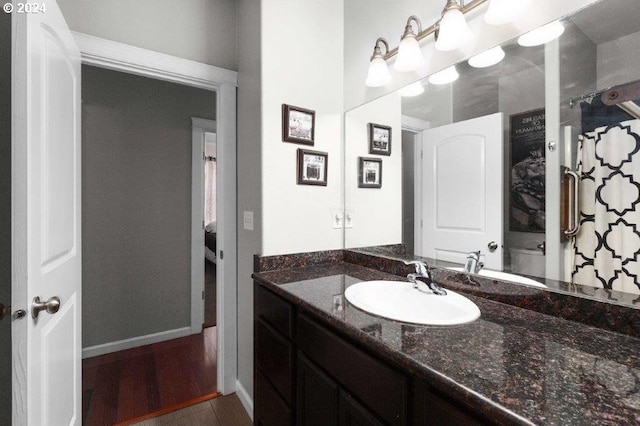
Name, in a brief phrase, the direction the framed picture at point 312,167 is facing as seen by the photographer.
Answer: facing the viewer and to the right of the viewer

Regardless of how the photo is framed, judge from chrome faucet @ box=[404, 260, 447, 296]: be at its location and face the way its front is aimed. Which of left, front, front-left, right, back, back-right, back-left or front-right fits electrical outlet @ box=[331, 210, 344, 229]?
right

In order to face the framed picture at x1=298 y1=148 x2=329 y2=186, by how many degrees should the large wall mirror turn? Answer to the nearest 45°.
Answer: approximately 45° to its right

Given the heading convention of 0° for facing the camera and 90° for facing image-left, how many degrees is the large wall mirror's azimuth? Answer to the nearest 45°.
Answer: approximately 45°

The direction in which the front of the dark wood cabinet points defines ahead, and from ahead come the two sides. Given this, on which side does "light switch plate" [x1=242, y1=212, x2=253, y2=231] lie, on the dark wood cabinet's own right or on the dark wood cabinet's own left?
on the dark wood cabinet's own right

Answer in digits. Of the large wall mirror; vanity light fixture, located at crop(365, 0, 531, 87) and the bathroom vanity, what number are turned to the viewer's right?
0
